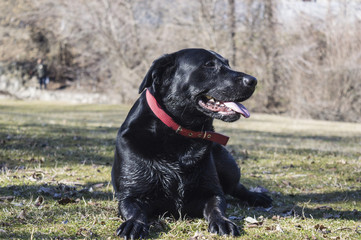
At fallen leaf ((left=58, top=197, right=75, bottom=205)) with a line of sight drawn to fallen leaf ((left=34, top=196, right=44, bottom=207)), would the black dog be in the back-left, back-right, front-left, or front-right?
back-left

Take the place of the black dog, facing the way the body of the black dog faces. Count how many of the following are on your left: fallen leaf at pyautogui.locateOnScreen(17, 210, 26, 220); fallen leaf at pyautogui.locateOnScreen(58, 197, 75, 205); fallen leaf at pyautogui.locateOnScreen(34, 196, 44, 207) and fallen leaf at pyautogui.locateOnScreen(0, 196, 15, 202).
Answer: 0

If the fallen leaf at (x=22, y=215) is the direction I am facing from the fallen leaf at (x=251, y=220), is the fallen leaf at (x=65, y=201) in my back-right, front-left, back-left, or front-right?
front-right

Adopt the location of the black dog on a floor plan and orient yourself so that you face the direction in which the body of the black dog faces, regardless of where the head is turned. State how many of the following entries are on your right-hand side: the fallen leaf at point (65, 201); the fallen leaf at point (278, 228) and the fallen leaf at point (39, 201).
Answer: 2

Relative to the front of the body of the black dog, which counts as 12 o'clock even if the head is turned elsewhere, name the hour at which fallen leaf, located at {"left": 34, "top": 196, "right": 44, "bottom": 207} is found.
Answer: The fallen leaf is roughly at 3 o'clock from the black dog.

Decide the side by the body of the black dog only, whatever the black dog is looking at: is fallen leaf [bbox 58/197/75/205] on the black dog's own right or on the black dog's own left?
on the black dog's own right

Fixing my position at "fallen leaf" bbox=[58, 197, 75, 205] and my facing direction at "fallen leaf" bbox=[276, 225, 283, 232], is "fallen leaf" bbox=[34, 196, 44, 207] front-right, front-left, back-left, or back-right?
back-right

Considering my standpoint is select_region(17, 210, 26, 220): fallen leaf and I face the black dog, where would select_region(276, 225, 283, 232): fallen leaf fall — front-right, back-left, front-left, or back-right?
front-right

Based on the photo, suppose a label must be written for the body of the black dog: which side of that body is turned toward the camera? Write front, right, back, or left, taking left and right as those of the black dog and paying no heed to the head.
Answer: front

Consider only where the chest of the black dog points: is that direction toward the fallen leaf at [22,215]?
no

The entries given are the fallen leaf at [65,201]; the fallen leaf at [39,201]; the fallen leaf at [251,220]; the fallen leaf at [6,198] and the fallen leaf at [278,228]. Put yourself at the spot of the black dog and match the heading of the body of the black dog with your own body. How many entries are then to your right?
3

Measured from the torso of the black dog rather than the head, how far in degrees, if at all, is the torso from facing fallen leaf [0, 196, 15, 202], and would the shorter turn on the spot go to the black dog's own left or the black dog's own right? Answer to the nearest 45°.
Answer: approximately 90° to the black dog's own right

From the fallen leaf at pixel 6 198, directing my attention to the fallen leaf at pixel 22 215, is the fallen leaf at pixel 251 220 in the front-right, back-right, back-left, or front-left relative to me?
front-left

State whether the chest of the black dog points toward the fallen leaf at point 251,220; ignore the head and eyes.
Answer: no
